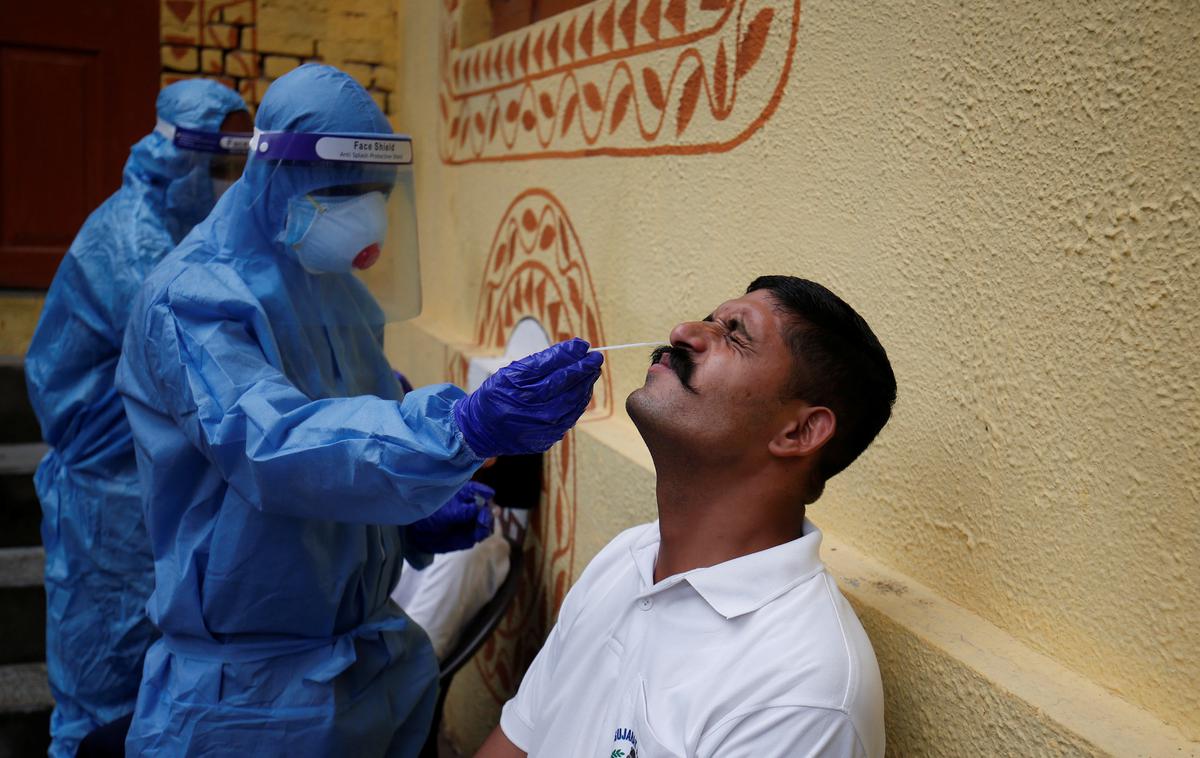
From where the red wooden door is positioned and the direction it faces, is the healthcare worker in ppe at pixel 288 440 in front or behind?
in front

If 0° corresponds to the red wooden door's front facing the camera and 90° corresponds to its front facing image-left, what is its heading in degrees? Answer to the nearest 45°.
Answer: approximately 0°

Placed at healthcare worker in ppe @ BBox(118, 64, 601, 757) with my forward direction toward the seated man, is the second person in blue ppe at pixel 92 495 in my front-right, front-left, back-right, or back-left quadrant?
back-left

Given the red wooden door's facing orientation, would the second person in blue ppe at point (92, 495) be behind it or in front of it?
in front

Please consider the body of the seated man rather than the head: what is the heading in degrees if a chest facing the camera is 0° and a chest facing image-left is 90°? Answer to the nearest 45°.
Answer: approximately 45°

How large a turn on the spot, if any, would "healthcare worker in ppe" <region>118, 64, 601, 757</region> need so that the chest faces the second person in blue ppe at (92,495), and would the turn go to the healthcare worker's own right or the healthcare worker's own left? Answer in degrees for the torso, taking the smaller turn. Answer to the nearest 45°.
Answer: approximately 180°

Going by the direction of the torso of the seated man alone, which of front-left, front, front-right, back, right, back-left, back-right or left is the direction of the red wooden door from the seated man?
right

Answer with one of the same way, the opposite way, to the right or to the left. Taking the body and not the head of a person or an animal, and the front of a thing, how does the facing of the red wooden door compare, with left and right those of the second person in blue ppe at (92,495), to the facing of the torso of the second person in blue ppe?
to the right

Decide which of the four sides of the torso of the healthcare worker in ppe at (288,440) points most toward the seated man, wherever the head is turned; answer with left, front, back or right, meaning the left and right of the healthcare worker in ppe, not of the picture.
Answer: front

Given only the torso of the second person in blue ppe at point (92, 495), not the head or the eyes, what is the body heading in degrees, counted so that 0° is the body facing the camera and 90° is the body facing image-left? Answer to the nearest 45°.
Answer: approximately 270°

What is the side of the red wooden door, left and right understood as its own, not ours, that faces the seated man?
front

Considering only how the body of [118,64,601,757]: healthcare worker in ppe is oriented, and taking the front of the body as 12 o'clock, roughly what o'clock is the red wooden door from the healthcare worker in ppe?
The red wooden door is roughly at 7 o'clock from the healthcare worker in ppe.

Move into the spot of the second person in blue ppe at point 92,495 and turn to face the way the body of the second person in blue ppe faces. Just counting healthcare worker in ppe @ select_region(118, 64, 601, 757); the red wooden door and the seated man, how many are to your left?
1
